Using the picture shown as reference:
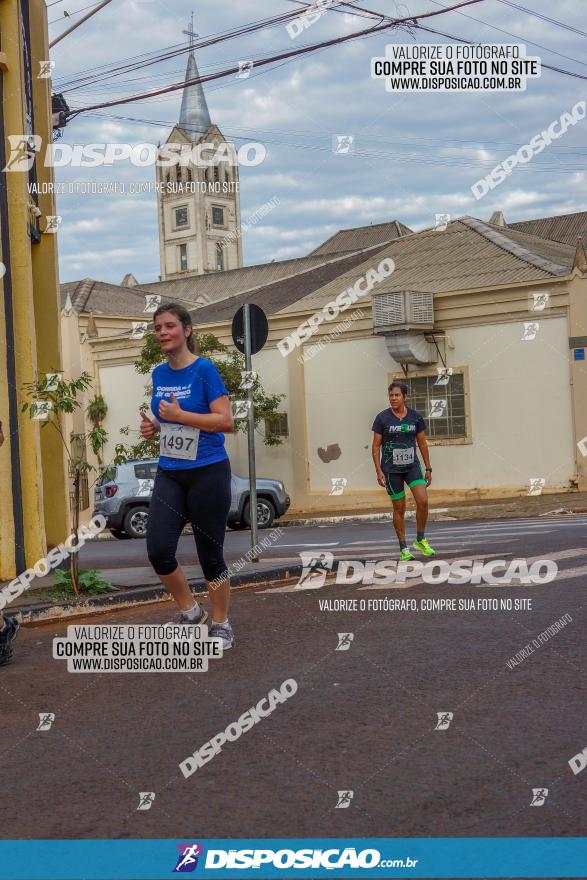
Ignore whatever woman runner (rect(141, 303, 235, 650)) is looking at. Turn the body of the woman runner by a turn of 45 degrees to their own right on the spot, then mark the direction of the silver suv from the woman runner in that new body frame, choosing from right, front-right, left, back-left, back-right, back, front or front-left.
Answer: right

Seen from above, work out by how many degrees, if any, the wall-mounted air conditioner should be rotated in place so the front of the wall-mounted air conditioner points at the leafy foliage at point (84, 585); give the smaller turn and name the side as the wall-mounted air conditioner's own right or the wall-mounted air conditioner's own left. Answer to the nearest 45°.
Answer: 0° — it already faces it

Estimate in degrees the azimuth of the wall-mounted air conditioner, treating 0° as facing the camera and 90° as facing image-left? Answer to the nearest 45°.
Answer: approximately 0°

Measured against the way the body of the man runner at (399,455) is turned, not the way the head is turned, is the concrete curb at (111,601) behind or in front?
in front

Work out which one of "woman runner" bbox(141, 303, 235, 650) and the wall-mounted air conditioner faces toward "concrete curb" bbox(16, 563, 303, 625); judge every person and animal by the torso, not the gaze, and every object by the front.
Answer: the wall-mounted air conditioner

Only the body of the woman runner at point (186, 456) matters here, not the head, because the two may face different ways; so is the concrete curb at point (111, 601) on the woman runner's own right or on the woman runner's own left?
on the woman runner's own right

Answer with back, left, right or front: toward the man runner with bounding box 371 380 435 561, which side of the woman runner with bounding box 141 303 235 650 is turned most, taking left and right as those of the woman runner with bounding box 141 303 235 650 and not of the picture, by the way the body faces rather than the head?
back

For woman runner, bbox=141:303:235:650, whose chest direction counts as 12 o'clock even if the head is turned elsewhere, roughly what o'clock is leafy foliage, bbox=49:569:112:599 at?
The leafy foliage is roughly at 4 o'clock from the woman runner.

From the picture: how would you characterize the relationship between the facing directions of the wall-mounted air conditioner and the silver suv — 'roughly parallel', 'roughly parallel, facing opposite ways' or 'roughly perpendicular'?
roughly perpendicular

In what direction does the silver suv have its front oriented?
to the viewer's right

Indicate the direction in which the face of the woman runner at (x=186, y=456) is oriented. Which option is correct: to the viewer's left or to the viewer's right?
to the viewer's left
